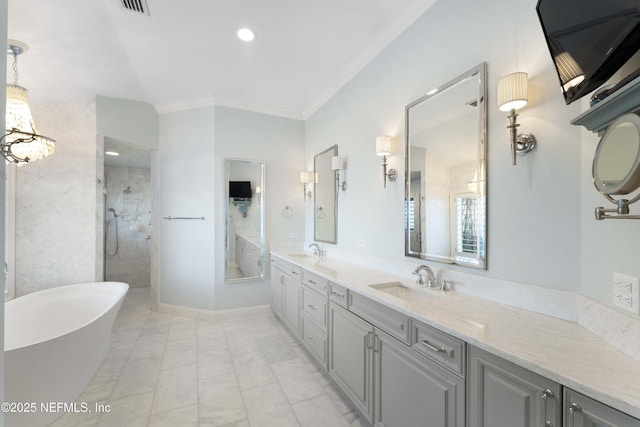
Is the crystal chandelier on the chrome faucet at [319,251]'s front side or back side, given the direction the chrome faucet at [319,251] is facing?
on the front side

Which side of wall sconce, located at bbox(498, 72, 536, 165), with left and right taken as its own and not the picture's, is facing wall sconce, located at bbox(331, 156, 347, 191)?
right

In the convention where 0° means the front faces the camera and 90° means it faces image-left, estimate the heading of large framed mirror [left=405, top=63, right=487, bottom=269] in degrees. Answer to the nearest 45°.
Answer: approximately 45°

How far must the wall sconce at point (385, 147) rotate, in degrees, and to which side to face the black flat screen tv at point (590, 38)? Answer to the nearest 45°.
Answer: approximately 90° to its left

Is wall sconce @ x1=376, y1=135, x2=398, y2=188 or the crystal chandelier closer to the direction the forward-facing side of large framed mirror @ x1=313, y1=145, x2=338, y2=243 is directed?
the crystal chandelier

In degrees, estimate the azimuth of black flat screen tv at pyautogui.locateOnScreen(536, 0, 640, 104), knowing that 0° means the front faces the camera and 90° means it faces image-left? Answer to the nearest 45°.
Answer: approximately 45°

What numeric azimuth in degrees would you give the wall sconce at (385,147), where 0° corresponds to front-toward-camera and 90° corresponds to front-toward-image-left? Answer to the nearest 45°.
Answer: approximately 45°

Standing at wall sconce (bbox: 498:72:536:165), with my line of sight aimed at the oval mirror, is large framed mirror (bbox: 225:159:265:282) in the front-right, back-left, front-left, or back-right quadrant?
back-right
